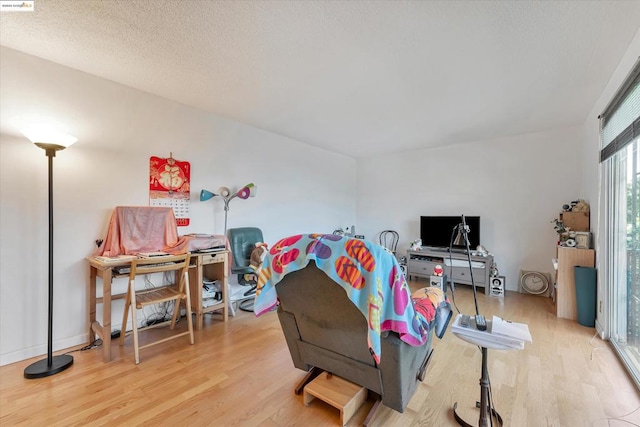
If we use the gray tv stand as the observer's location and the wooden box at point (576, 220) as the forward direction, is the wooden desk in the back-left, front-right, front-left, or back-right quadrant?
back-right

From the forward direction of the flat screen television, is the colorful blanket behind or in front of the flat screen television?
in front

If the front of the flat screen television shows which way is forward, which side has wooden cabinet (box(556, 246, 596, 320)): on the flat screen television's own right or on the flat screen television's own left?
on the flat screen television's own left

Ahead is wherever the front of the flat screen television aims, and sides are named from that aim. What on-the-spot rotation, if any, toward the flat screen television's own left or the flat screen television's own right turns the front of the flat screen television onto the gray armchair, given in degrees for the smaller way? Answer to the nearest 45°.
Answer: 0° — it already faces it

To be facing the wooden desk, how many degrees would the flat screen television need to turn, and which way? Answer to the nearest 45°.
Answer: approximately 45° to its right

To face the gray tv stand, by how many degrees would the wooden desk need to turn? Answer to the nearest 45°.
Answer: approximately 45° to its left

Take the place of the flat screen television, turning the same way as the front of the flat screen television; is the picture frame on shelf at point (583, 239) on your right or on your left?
on your left

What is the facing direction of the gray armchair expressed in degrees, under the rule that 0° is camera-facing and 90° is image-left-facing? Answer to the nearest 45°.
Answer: approximately 225°

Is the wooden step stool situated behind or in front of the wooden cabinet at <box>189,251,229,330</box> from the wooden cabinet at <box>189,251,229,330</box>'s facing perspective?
in front
